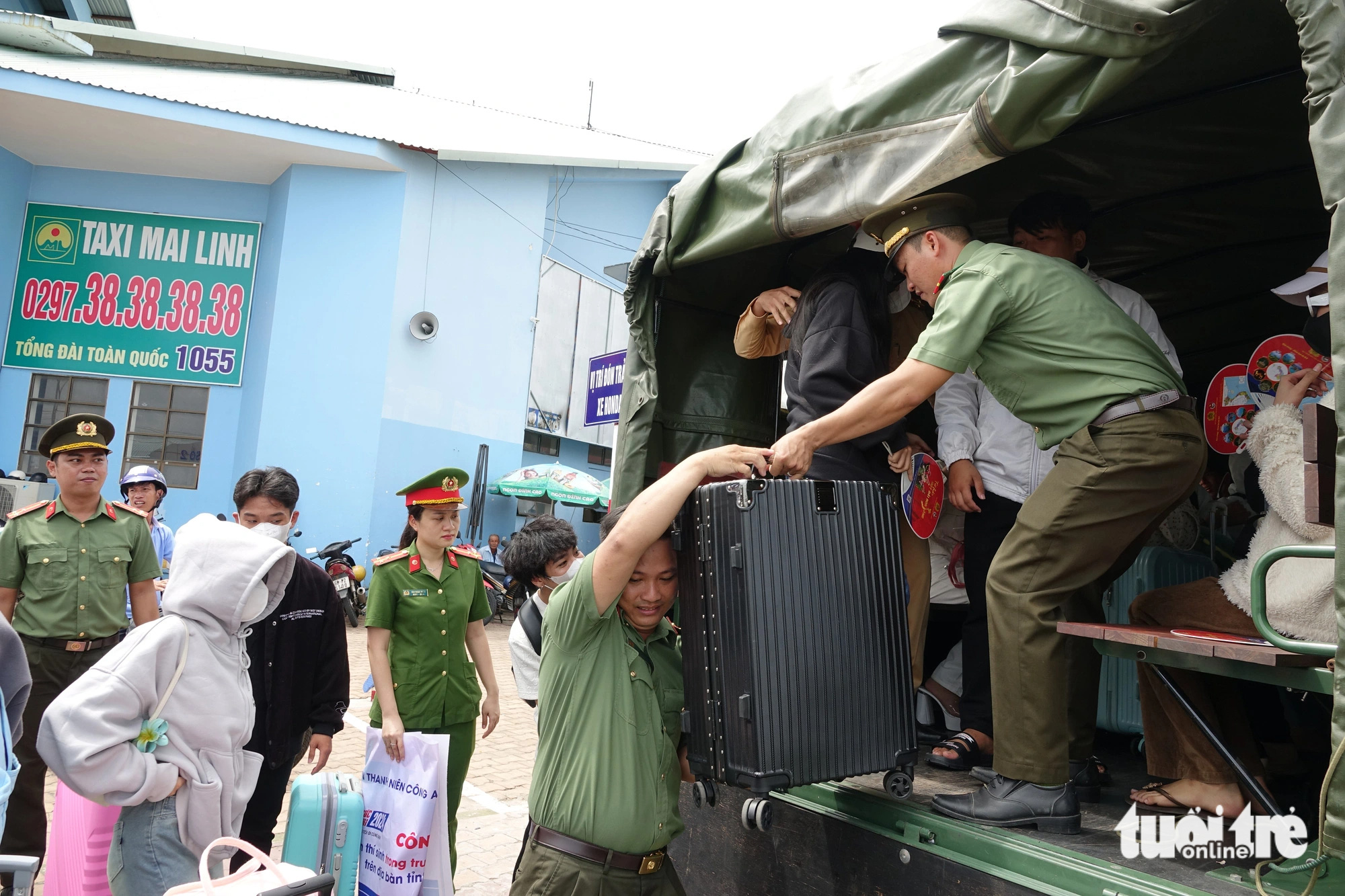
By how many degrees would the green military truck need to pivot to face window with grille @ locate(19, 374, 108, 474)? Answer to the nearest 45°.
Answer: approximately 90° to its left

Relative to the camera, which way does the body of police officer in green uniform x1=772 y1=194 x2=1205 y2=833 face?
to the viewer's left

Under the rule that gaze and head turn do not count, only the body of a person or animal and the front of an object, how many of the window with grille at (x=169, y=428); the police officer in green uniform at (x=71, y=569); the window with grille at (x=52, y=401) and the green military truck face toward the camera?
3

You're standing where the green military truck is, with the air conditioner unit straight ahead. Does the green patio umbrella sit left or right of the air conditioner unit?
right

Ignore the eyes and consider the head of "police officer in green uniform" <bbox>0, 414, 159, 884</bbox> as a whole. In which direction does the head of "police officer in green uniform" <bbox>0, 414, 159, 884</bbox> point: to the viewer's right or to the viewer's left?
to the viewer's right

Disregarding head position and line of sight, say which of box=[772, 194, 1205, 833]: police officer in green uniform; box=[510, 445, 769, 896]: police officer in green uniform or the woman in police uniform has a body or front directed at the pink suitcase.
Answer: box=[772, 194, 1205, 833]: police officer in green uniform

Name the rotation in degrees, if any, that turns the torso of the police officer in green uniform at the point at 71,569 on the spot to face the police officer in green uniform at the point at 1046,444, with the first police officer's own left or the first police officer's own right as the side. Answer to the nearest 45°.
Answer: approximately 45° to the first police officer's own left
